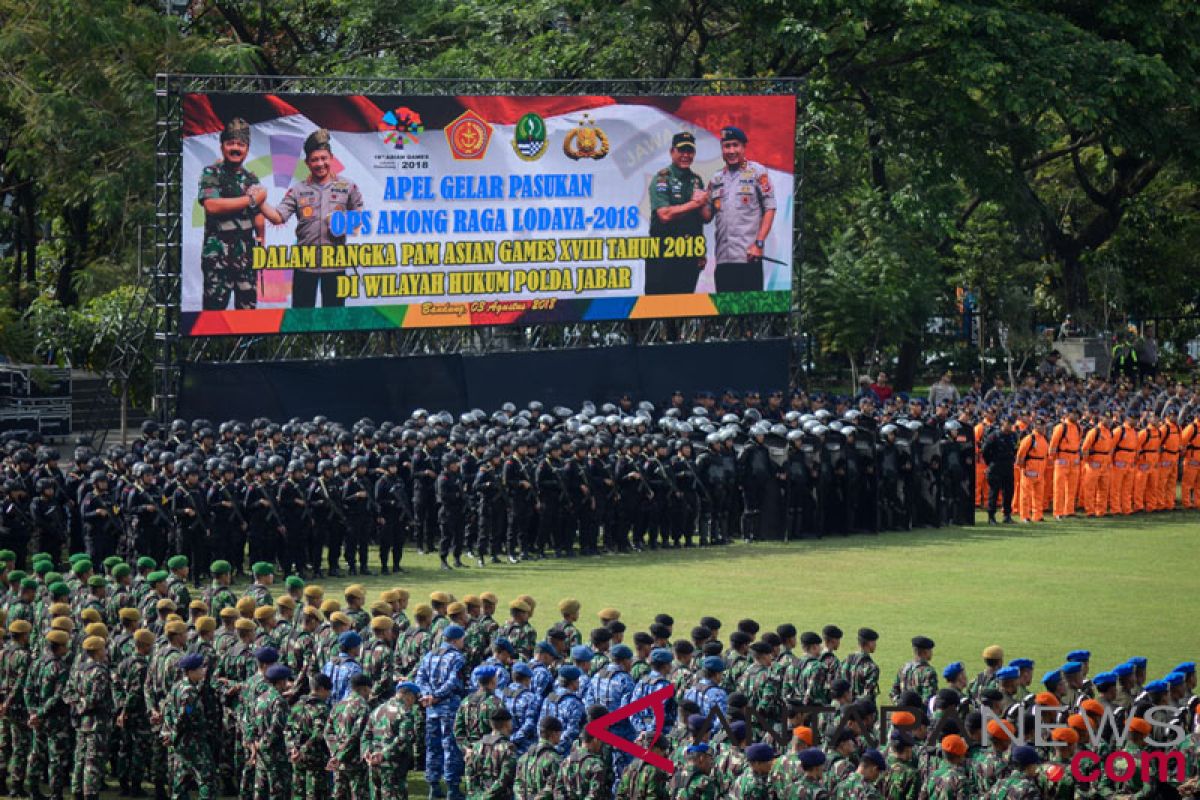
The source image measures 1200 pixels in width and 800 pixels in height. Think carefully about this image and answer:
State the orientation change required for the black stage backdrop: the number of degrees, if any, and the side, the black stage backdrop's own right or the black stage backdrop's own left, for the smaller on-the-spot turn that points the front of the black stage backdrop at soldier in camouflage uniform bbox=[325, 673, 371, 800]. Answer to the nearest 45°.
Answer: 0° — it already faces them

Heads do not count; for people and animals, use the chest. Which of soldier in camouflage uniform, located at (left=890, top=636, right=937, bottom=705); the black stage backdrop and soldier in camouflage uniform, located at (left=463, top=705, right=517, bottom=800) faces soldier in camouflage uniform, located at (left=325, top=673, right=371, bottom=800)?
the black stage backdrop

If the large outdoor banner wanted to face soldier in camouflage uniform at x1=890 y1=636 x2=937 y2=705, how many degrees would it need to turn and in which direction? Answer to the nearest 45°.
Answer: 0° — it already faces them

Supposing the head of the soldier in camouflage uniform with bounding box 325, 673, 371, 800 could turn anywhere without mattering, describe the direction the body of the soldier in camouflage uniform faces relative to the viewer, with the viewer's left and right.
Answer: facing away from the viewer and to the right of the viewer

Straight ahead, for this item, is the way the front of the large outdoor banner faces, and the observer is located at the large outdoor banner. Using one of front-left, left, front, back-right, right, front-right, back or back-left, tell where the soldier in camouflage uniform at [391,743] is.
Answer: front

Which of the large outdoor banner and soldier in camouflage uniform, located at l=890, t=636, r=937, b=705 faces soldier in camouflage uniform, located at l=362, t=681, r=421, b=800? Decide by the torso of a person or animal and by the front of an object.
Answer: the large outdoor banner

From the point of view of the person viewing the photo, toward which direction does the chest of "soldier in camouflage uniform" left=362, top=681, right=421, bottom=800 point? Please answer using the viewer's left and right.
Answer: facing away from the viewer and to the right of the viewer

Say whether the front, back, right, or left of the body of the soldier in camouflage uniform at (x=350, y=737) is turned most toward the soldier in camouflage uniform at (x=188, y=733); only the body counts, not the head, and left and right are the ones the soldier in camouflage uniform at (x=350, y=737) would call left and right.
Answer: left

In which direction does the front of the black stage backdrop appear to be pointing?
toward the camera

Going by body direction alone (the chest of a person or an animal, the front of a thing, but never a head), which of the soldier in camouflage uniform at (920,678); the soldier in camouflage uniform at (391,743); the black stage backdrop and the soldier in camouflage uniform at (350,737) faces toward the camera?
the black stage backdrop

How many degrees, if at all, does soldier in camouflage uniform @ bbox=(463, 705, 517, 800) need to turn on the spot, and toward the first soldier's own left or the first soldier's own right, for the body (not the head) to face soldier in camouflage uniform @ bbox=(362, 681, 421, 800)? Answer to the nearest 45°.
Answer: approximately 90° to the first soldier's own left

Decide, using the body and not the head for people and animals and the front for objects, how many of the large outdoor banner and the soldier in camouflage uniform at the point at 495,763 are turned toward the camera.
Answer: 1

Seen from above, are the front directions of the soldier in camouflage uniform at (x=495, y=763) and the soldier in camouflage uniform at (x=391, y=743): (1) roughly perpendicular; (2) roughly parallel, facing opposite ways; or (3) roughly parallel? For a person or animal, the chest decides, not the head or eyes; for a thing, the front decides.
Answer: roughly parallel

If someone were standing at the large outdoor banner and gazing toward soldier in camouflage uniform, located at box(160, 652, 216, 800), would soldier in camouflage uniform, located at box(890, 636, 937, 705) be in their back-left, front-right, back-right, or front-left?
front-left
